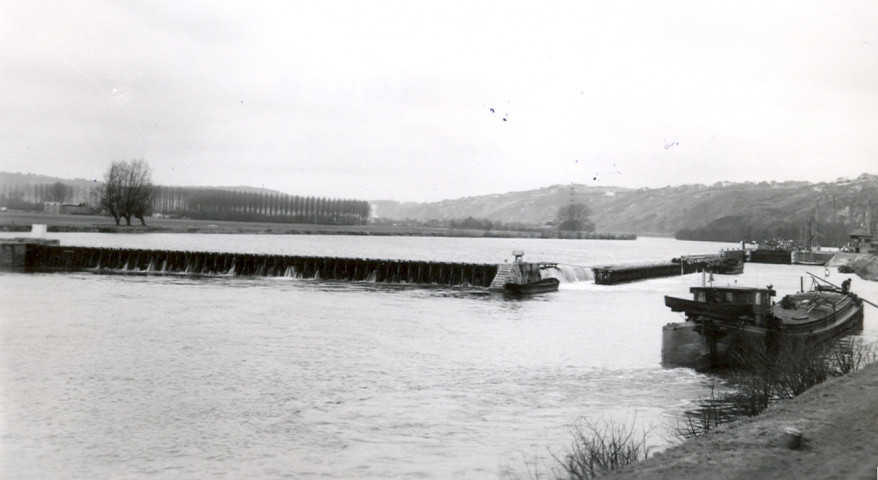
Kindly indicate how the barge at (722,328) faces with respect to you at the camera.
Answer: facing away from the viewer and to the right of the viewer
